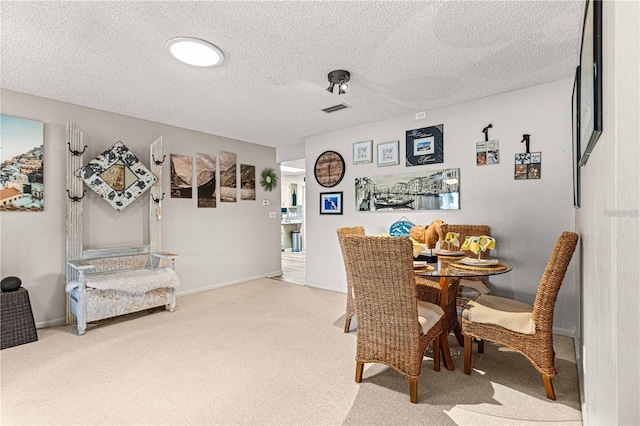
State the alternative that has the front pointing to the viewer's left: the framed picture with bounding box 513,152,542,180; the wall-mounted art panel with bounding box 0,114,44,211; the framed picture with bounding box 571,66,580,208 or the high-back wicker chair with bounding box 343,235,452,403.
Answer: the framed picture with bounding box 571,66,580,208

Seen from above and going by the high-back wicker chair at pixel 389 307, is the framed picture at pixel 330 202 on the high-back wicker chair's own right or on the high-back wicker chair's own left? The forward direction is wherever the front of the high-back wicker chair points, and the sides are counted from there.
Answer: on the high-back wicker chair's own left

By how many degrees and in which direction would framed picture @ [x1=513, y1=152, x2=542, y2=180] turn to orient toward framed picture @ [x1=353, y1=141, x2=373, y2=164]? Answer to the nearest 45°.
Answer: approximately 90° to its right

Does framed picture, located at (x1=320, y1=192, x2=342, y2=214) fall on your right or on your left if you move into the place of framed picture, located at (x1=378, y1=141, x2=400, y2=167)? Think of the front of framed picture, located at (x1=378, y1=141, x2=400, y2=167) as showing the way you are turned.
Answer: on your right

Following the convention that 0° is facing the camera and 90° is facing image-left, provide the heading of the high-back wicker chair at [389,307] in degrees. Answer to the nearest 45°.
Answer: approximately 225°

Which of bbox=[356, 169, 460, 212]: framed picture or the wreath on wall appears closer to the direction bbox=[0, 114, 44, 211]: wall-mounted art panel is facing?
the framed picture

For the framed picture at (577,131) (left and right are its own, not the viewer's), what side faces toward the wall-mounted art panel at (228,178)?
front

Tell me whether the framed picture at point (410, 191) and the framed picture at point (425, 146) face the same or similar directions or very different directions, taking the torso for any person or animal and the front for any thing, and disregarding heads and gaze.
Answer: same or similar directions

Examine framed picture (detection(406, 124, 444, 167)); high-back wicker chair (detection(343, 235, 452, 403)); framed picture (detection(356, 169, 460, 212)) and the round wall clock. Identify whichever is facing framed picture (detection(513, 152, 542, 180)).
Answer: the high-back wicker chair

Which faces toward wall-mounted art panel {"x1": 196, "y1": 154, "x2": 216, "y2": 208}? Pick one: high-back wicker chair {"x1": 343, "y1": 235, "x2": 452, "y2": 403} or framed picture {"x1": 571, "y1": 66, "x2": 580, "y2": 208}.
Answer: the framed picture

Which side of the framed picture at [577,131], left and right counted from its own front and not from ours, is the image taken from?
left

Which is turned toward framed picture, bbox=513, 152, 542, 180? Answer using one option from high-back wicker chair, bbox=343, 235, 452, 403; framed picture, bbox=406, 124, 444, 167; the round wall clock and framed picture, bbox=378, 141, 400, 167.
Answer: the high-back wicker chair

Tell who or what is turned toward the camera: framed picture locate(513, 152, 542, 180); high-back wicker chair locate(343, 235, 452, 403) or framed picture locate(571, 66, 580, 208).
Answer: framed picture locate(513, 152, 542, 180)

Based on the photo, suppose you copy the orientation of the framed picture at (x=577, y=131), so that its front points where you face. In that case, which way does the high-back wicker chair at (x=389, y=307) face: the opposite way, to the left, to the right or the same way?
to the right

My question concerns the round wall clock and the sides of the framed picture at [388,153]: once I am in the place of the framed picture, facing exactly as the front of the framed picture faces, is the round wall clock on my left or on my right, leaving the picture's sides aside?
on my right

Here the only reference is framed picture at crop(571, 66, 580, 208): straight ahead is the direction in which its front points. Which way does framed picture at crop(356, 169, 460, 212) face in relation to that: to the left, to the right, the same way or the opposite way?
to the left

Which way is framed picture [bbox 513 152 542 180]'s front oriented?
toward the camera

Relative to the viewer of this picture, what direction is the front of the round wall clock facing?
facing the viewer and to the left of the viewer

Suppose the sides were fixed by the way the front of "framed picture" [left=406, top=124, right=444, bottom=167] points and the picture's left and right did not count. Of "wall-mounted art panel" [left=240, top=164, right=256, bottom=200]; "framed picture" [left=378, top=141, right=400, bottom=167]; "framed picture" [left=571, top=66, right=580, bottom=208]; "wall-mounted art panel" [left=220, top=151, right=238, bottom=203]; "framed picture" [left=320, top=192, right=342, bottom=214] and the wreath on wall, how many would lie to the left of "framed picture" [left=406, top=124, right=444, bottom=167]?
1

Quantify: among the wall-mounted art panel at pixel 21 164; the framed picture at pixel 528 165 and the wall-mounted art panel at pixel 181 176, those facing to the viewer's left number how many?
0
